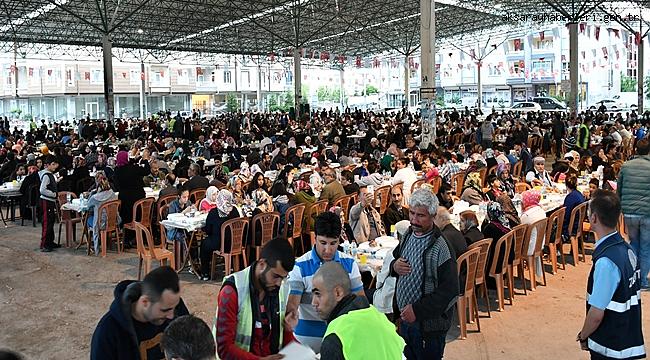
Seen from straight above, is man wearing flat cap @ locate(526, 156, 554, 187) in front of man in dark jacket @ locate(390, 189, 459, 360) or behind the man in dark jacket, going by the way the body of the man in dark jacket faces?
behind

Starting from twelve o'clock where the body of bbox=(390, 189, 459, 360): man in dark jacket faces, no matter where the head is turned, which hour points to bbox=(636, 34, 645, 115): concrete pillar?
The concrete pillar is roughly at 5 o'clock from the man in dark jacket.

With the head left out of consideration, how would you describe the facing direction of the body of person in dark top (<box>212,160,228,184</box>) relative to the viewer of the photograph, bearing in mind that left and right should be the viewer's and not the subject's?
facing the viewer and to the right of the viewer

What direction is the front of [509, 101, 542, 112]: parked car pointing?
to the viewer's left

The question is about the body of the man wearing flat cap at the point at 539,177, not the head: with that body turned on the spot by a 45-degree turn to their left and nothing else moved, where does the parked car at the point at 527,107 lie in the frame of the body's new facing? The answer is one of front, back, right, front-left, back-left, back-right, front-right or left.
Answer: back-left

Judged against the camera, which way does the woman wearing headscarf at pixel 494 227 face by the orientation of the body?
to the viewer's left

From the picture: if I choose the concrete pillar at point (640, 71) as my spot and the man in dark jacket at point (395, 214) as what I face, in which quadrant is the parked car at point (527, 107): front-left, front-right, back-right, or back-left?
back-right

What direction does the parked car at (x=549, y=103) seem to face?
to the viewer's right
